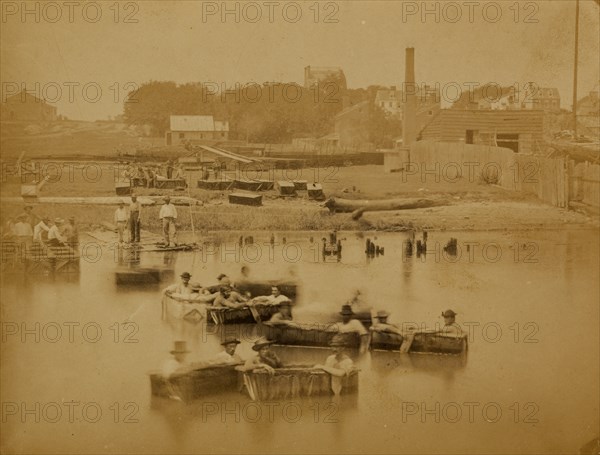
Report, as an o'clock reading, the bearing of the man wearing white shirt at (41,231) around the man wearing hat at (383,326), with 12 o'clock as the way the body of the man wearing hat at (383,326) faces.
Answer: the man wearing white shirt at (41,231) is roughly at 3 o'clock from the man wearing hat at (383,326).

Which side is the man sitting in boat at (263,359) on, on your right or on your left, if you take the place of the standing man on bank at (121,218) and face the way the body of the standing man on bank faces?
on your left

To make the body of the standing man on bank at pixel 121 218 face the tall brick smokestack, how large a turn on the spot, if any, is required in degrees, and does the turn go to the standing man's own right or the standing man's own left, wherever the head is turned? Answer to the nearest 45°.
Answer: approximately 90° to the standing man's own left

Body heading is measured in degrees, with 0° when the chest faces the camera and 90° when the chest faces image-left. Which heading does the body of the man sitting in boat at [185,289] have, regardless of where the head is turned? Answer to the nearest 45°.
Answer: approximately 0°

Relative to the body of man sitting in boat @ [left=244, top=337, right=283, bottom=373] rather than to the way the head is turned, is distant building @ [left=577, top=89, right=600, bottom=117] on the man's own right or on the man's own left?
on the man's own left

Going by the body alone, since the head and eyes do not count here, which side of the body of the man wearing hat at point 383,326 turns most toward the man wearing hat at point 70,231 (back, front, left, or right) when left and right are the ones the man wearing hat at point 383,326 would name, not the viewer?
right

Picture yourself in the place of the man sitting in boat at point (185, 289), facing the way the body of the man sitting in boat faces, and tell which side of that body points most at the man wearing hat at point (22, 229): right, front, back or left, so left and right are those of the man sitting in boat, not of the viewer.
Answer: right
